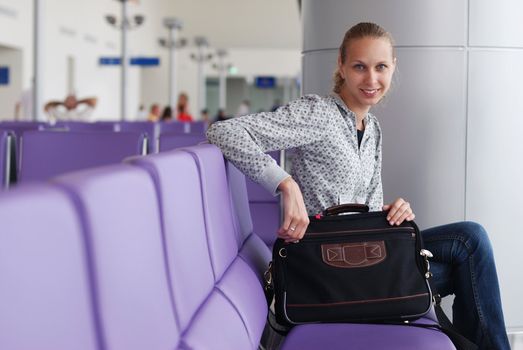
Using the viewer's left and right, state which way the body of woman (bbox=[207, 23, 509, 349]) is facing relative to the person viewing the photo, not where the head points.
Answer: facing the viewer and to the right of the viewer

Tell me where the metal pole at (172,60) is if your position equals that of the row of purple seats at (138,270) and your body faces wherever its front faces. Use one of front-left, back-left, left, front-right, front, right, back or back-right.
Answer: back-left

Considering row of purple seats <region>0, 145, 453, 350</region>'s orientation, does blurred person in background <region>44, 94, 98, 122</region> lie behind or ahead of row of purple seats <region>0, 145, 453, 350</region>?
behind

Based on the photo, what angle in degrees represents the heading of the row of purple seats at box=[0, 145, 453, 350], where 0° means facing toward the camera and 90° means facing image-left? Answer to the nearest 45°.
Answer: approximately 315°

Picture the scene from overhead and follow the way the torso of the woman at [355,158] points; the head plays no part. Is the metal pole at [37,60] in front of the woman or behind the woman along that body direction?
behind

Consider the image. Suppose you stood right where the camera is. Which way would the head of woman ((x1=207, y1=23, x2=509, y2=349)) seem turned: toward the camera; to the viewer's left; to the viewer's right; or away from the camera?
toward the camera
